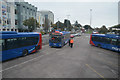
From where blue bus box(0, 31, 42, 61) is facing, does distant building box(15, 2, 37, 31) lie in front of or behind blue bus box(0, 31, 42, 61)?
behind
